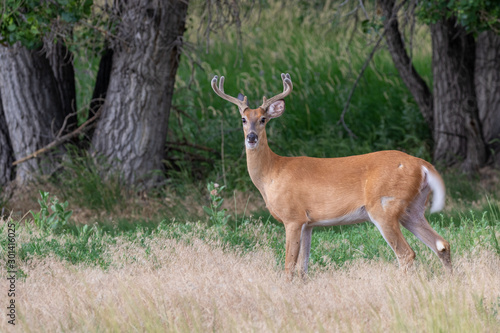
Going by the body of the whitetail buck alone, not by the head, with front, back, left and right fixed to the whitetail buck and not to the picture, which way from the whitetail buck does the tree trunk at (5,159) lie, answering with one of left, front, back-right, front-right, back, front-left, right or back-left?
front-right

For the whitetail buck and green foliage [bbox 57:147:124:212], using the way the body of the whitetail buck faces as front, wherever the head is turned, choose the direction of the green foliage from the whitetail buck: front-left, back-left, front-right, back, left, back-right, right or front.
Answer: front-right

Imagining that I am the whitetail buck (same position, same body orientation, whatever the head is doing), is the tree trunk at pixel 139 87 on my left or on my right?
on my right

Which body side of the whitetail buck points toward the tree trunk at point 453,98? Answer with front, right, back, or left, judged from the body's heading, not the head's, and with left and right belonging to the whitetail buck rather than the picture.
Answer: right

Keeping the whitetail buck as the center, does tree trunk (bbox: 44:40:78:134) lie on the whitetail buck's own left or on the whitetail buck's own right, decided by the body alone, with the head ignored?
on the whitetail buck's own right

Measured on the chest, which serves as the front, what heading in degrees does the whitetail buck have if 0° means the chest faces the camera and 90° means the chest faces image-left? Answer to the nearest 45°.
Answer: approximately 90°

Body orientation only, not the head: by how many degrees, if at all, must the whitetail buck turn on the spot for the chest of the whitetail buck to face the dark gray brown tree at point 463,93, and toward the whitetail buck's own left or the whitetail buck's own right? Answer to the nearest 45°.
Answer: approximately 90° to the whitetail buck's own right
